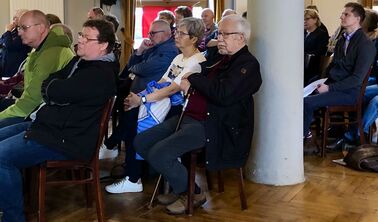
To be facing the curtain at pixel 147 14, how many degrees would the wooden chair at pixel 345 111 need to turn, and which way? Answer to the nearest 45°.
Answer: approximately 45° to its right

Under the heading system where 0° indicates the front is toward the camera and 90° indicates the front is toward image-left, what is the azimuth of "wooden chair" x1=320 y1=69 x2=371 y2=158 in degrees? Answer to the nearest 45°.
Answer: approximately 90°

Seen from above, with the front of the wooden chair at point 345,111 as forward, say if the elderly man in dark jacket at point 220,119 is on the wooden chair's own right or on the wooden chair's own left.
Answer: on the wooden chair's own left
